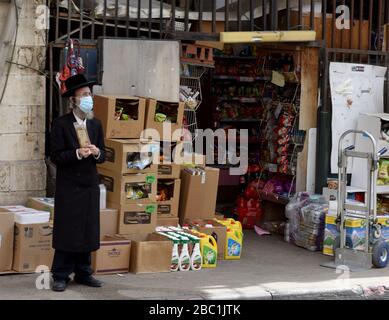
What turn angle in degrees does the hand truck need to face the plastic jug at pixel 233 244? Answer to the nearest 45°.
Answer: approximately 45° to its right

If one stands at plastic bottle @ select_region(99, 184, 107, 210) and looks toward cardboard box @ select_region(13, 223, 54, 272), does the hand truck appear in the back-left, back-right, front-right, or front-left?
back-left

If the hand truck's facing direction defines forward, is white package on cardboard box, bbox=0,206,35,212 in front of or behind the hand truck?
in front

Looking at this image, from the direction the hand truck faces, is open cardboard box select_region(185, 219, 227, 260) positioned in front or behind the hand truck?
in front

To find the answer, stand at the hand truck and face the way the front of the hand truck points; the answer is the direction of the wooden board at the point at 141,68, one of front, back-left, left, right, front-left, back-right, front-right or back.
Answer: front-right

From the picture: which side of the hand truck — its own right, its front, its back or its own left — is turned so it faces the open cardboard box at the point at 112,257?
front

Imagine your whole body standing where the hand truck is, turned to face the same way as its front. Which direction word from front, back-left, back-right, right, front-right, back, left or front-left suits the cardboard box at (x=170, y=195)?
front-right

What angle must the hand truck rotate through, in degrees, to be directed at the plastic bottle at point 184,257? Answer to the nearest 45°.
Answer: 0° — it already faces it

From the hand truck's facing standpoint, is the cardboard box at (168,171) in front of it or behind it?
in front

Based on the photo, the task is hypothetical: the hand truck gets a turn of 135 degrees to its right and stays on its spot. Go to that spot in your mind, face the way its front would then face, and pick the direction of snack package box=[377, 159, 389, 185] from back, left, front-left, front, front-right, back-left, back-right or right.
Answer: front

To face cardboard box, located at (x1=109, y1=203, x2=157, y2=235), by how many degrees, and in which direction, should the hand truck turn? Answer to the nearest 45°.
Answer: approximately 45° to its right

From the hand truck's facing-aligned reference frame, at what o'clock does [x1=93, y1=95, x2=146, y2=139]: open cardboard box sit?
The open cardboard box is roughly at 3 o'clock from the hand truck.
